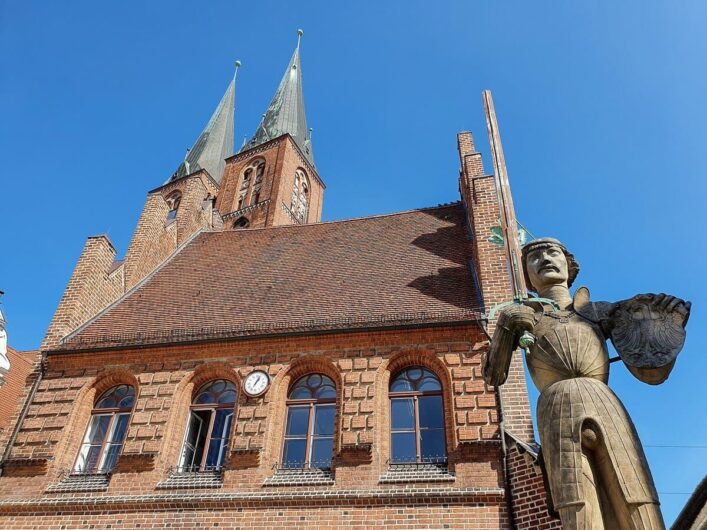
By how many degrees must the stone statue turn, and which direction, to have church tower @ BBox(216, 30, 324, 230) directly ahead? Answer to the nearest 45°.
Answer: approximately 135° to its right

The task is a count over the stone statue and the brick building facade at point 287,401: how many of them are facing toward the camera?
2

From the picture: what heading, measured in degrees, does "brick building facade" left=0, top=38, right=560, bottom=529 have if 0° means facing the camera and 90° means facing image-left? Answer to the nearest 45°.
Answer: approximately 0°

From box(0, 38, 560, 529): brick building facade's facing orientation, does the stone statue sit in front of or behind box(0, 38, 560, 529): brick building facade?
in front
